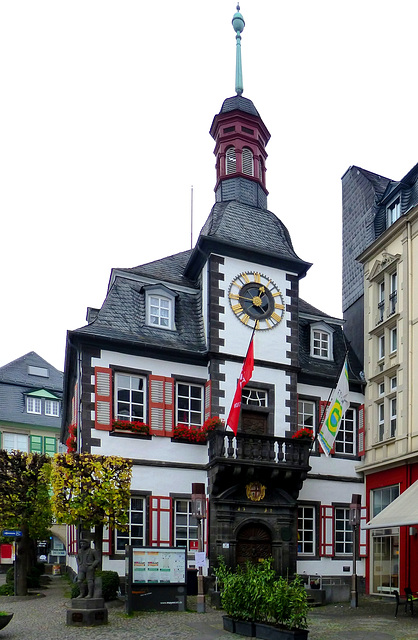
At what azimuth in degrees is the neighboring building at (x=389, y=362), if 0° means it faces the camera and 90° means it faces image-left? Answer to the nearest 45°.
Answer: approximately 45°

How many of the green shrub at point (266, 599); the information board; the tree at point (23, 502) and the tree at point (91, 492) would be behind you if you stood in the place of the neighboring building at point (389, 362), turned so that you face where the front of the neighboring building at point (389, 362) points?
0

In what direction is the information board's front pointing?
toward the camera

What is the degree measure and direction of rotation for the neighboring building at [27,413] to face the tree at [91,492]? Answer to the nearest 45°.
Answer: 0° — it already faces it

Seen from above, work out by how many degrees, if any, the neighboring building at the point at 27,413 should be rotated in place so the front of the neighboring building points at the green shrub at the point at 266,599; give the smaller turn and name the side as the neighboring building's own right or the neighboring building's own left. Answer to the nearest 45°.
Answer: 0° — it already faces it

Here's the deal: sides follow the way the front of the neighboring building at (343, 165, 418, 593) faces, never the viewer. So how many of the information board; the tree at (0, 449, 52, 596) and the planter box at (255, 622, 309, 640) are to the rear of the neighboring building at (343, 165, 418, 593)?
0

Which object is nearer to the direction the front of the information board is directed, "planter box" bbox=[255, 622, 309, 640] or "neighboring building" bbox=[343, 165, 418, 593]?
the planter box

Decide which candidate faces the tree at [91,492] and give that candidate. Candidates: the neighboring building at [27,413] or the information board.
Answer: the neighboring building

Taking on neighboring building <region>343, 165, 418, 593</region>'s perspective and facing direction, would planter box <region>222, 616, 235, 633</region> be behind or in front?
in front

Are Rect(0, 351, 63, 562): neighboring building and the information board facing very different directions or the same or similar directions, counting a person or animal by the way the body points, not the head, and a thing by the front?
same or similar directions

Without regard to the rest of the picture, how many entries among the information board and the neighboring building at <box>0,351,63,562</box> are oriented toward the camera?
2

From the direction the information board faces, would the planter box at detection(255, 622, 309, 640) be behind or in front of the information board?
in front

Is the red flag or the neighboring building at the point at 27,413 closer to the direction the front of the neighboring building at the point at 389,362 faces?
the red flag

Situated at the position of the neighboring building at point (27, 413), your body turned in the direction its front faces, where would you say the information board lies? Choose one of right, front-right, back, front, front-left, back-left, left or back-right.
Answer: front

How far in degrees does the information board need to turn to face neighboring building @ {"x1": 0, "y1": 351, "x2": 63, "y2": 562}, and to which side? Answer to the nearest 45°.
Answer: approximately 180°

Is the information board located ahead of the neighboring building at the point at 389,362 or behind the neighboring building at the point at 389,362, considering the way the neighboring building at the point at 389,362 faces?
ahead

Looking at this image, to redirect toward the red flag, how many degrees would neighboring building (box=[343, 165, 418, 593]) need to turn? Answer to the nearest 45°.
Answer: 0° — it already faces it

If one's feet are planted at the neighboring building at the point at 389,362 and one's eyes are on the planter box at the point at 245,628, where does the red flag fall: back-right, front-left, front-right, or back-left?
front-right

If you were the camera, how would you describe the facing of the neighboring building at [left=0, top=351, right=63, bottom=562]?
facing the viewer

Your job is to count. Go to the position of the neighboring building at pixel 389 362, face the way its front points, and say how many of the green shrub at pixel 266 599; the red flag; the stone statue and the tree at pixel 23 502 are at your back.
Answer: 0
